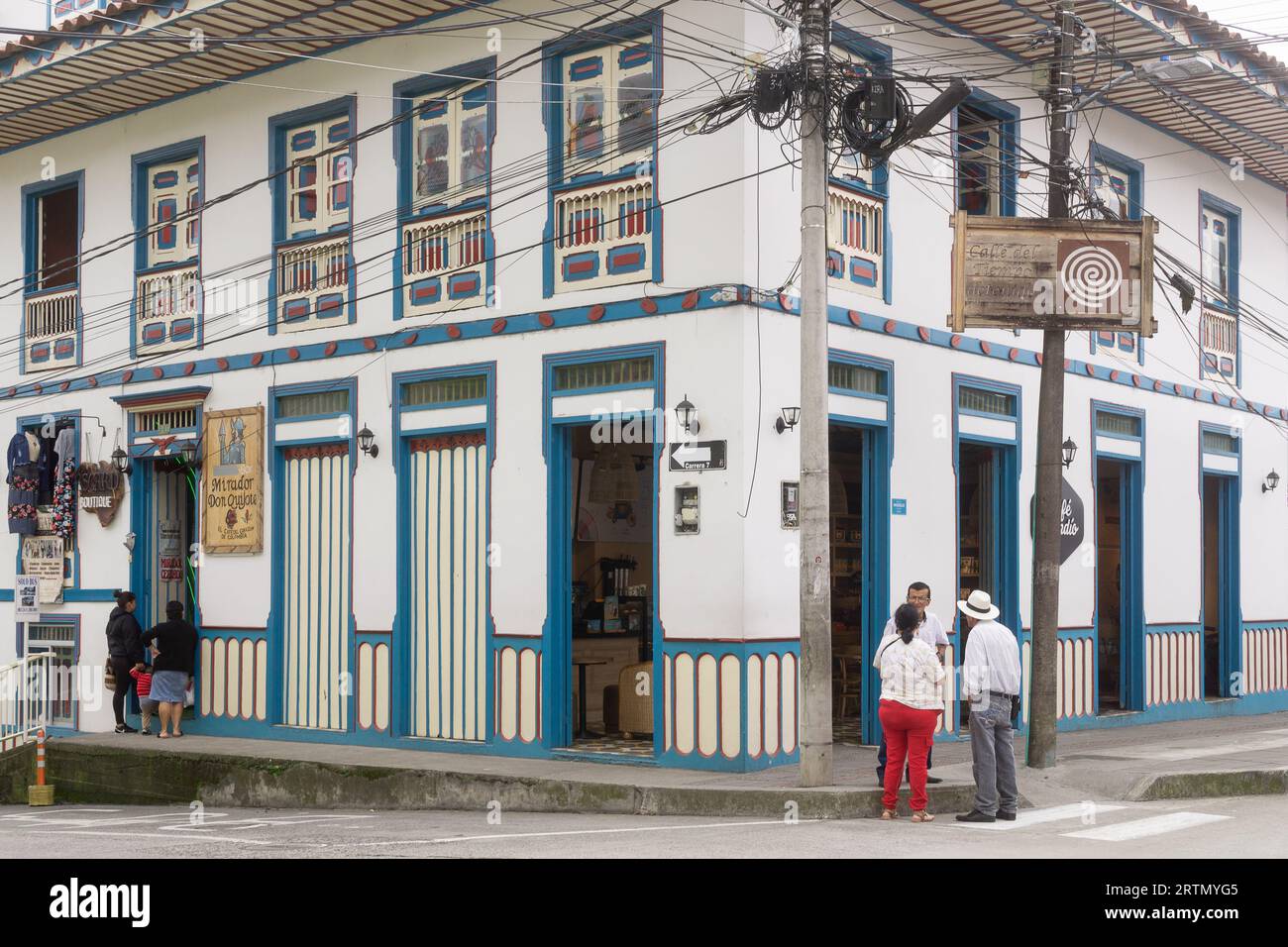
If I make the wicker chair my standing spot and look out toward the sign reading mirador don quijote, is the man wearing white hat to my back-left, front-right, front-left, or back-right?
back-left

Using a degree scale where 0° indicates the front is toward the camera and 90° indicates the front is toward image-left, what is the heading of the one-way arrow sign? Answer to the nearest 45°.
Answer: approximately 45°

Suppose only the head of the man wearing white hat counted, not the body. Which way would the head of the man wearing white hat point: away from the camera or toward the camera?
away from the camera

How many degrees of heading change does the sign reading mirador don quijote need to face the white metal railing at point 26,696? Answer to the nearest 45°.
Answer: approximately 90° to its right

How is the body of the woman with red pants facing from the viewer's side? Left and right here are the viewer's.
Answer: facing away from the viewer

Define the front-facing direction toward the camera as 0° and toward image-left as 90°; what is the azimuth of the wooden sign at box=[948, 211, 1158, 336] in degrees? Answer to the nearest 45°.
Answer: approximately 0°

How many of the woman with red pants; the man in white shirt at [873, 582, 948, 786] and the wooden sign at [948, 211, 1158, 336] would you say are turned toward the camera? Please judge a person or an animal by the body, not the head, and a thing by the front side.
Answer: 2

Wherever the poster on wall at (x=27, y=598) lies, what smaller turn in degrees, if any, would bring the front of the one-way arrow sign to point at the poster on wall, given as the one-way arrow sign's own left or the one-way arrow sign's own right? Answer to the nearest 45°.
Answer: approximately 90° to the one-way arrow sign's own right

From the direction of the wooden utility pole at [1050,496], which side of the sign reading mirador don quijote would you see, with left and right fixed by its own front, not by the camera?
left

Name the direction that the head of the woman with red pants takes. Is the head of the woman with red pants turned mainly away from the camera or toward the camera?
away from the camera
